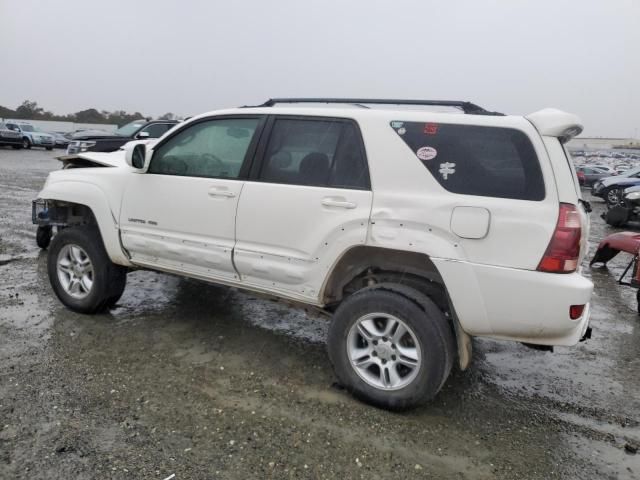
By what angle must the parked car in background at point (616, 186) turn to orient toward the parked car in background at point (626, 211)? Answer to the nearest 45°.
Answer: approximately 45° to its left

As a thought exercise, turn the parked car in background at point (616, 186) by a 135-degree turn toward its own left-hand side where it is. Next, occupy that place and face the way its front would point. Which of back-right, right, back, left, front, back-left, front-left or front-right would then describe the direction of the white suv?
right

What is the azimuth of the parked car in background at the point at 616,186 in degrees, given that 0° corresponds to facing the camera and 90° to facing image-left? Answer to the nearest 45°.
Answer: approximately 45°

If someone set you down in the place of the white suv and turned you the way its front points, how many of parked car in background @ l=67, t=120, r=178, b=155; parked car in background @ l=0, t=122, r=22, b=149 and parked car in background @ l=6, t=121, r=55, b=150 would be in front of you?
3

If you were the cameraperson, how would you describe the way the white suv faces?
facing away from the viewer and to the left of the viewer

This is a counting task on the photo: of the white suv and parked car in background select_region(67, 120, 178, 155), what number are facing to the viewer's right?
0

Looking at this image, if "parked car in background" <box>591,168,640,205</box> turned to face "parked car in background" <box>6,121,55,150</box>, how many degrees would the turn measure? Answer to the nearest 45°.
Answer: approximately 45° to its right

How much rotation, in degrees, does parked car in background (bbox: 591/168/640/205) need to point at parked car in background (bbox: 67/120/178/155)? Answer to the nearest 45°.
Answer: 0° — it already faces it

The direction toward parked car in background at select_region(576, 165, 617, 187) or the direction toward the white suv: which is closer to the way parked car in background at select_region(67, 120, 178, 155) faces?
the white suv
